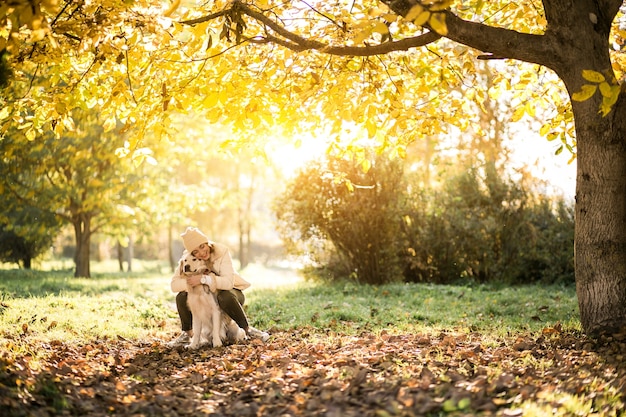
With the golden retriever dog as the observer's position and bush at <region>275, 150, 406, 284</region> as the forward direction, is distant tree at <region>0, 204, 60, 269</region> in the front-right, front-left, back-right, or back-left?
front-left

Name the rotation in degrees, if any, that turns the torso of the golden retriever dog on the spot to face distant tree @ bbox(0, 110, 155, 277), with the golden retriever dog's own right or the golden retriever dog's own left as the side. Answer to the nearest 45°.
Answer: approximately 135° to the golden retriever dog's own right

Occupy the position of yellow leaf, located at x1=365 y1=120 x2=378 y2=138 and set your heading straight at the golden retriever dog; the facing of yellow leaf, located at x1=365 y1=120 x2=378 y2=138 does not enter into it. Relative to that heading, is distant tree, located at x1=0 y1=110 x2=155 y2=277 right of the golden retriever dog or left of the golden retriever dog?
right

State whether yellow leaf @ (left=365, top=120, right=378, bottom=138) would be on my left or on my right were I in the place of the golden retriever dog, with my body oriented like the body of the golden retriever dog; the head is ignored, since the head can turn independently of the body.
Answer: on my left

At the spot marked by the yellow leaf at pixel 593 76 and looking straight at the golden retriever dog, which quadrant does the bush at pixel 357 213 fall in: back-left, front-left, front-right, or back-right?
front-right

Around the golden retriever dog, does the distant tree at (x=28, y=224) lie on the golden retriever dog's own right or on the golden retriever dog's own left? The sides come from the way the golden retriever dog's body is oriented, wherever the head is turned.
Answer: on the golden retriever dog's own right

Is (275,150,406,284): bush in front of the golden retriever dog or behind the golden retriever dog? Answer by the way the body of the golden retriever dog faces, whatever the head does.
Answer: behind

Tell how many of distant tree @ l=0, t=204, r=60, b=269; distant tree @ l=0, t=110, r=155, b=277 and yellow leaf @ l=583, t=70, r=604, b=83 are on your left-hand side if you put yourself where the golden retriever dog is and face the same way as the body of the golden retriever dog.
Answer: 1

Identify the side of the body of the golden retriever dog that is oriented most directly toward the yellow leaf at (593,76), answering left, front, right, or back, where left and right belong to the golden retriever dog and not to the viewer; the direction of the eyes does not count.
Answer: left
